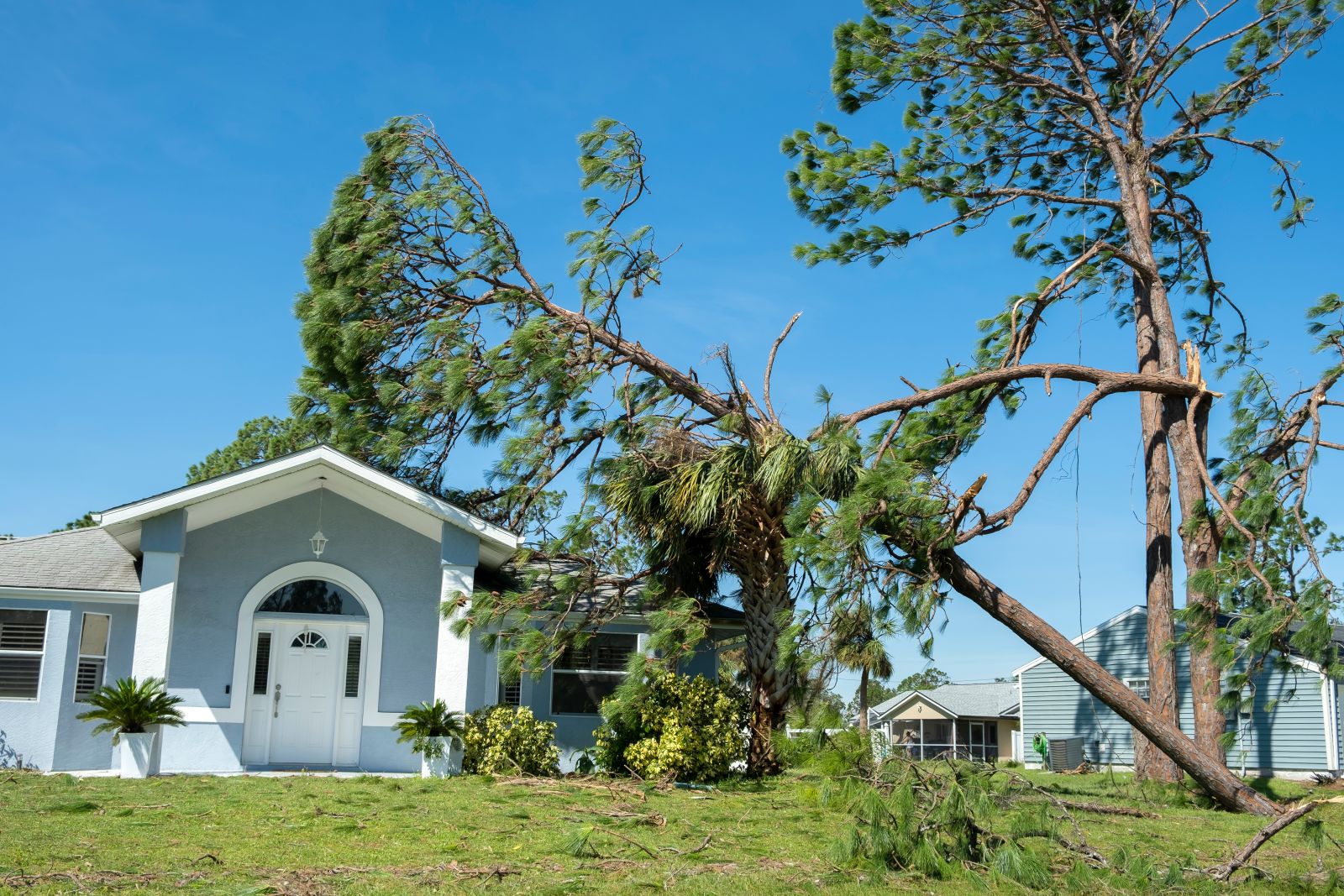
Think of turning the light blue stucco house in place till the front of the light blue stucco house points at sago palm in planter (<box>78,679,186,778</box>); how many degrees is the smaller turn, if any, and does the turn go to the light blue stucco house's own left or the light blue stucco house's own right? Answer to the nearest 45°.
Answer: approximately 45° to the light blue stucco house's own right

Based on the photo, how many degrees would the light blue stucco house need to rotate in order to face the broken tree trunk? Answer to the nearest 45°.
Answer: approximately 45° to its left

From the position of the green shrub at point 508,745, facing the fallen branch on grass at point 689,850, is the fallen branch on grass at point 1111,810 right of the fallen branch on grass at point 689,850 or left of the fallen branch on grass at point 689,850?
left

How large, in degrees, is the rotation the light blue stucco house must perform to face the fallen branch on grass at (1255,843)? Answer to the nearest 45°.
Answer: approximately 45° to its left

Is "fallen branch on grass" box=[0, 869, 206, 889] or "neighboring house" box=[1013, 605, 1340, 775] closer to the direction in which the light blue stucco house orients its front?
the fallen branch on grass

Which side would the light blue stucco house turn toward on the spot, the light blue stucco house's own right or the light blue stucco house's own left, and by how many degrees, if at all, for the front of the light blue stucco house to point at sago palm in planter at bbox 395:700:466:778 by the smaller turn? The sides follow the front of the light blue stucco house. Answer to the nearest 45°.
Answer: approximately 45° to the light blue stucco house's own left

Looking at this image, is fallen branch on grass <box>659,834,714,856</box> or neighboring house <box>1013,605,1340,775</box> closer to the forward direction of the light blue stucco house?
the fallen branch on grass

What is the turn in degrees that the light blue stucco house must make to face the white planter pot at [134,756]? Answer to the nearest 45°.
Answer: approximately 45° to its right

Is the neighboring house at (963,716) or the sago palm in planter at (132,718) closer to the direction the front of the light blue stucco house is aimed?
the sago palm in planter

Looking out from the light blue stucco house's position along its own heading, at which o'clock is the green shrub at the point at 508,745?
The green shrub is roughly at 10 o'clock from the light blue stucco house.

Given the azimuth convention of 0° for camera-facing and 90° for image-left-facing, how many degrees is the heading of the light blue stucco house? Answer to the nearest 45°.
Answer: approximately 0°

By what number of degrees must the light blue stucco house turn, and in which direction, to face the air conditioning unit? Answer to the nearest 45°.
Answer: approximately 135° to its left
